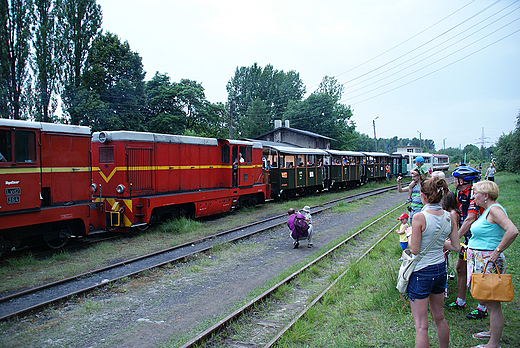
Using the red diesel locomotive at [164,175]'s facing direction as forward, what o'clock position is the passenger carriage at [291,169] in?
The passenger carriage is roughly at 6 o'clock from the red diesel locomotive.

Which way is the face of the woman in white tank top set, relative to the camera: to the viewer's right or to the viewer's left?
to the viewer's left

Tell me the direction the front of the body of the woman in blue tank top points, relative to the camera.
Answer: to the viewer's left

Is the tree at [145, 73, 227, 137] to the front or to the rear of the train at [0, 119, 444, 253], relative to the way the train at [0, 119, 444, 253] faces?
to the rear

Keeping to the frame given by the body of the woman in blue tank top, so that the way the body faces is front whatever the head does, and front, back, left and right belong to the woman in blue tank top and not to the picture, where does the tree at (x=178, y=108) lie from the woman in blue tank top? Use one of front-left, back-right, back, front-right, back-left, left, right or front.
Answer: front-right

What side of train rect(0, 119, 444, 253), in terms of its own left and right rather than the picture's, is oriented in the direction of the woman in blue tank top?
left

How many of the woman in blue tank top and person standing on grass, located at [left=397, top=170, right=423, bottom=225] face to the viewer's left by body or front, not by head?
2
